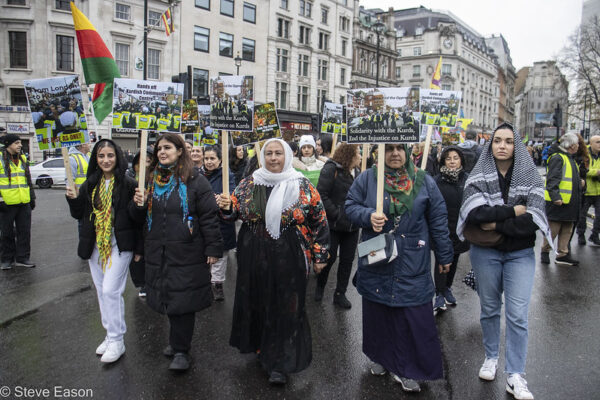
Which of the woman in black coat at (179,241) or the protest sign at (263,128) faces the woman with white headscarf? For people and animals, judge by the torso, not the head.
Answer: the protest sign

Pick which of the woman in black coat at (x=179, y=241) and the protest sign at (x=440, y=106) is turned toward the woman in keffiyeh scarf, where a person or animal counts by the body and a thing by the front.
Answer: the protest sign

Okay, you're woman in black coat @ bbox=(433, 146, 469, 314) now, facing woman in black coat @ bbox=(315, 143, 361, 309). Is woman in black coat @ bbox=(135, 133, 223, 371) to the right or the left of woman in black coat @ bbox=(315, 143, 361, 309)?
left

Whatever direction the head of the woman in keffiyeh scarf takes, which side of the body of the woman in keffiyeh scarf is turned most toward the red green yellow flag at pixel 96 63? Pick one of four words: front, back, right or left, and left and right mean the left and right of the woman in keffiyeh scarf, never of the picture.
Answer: right

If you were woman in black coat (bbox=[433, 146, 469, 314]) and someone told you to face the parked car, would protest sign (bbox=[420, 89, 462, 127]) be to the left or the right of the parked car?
right
